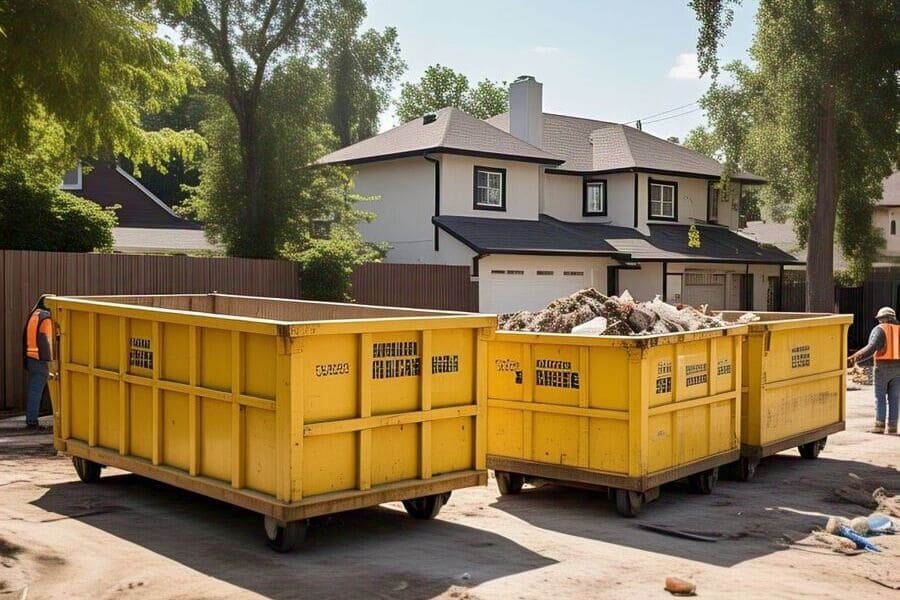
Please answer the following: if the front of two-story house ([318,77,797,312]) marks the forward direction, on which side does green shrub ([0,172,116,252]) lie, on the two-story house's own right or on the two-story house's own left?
on the two-story house's own right

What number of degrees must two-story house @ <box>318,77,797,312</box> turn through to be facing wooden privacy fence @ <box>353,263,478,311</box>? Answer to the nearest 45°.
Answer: approximately 45° to its right

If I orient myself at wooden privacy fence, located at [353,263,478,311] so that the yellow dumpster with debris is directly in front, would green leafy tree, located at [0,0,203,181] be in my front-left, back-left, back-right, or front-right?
front-right

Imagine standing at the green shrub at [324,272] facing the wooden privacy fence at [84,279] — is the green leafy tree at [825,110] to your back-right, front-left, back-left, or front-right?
back-left

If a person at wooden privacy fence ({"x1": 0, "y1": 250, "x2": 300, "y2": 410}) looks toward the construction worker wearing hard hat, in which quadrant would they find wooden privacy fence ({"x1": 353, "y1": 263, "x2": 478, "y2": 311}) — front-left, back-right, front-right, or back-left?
front-left

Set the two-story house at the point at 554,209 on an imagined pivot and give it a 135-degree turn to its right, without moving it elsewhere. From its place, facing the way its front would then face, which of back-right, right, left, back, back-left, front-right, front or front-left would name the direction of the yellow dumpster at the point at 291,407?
left

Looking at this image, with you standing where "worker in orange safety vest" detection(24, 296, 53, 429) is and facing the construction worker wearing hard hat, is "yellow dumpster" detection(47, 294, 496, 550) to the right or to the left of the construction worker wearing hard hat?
right

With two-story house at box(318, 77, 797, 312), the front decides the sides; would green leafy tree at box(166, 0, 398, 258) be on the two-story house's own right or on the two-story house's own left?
on the two-story house's own right

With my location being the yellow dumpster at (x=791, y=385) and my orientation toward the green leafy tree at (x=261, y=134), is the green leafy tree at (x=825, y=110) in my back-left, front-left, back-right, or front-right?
front-right

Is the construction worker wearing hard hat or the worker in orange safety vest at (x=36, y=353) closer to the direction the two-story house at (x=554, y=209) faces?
the construction worker wearing hard hat

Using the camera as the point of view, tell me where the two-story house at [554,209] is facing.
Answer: facing the viewer and to the right of the viewer

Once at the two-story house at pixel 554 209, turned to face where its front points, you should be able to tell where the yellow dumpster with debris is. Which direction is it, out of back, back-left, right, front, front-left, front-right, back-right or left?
front-right
